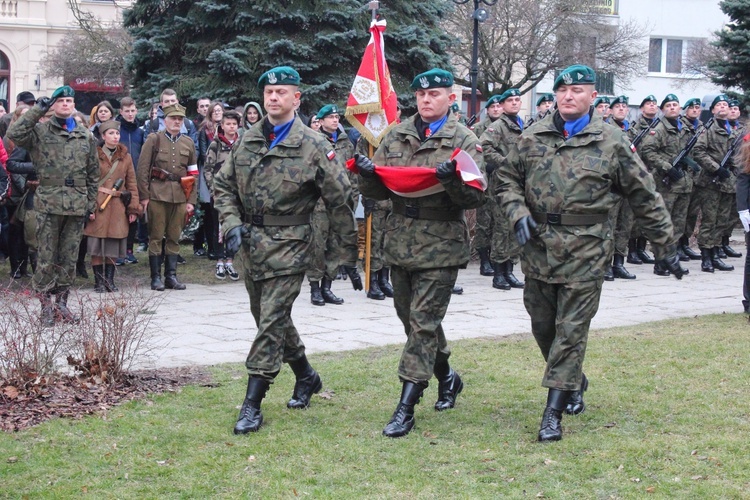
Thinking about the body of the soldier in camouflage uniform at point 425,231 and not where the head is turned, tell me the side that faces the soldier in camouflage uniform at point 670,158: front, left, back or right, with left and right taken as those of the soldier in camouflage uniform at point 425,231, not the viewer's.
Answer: back

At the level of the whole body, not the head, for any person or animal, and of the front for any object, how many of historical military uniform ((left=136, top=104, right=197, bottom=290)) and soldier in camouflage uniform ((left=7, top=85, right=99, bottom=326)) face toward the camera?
2

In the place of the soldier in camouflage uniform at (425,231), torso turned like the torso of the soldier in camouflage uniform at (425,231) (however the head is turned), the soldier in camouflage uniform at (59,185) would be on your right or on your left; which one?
on your right

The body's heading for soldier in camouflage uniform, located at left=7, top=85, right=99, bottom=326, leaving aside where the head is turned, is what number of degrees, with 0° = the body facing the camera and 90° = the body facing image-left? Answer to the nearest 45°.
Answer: approximately 0°

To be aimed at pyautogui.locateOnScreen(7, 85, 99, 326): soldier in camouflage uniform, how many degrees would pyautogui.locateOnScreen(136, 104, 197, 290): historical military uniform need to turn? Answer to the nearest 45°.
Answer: approximately 45° to its right

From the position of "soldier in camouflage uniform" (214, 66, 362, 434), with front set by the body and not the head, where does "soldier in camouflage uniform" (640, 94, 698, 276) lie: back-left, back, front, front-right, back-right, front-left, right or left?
back

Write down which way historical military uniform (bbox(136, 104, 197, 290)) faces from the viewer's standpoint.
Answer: facing the viewer

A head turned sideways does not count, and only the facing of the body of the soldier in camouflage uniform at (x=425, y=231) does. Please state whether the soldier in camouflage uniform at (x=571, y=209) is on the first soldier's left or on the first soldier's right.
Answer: on the first soldier's left

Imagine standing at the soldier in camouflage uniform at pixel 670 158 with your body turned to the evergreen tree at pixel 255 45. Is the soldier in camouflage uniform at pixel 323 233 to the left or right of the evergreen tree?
left

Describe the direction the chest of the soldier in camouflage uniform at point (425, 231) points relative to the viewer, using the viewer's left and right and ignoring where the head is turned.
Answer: facing the viewer and to the left of the viewer

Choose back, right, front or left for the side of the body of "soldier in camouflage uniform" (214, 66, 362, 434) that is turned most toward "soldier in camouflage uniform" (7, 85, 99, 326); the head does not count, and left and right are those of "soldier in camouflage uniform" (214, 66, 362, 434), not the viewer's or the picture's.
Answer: right

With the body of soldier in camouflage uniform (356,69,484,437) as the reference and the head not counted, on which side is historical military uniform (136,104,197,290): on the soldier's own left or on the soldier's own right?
on the soldier's own right
